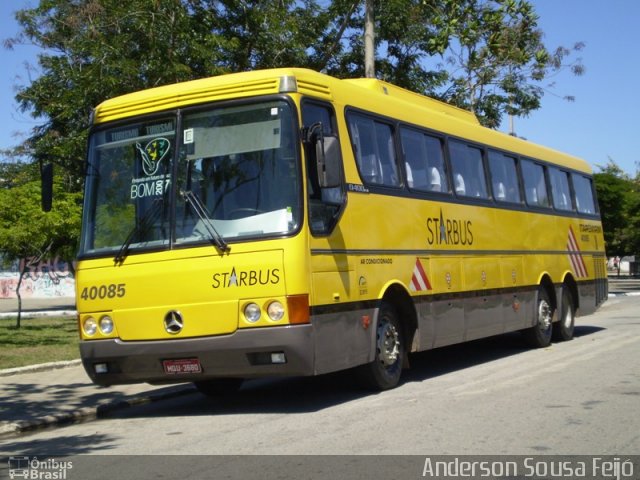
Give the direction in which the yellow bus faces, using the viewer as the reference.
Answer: facing the viewer and to the left of the viewer

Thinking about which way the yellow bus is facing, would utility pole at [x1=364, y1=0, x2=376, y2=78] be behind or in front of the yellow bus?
behind

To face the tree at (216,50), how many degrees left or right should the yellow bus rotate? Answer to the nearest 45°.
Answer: approximately 135° to its right

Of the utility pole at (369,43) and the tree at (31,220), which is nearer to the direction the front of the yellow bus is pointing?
the tree

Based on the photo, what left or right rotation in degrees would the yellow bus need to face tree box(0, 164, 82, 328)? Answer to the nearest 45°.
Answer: approximately 90° to its right
